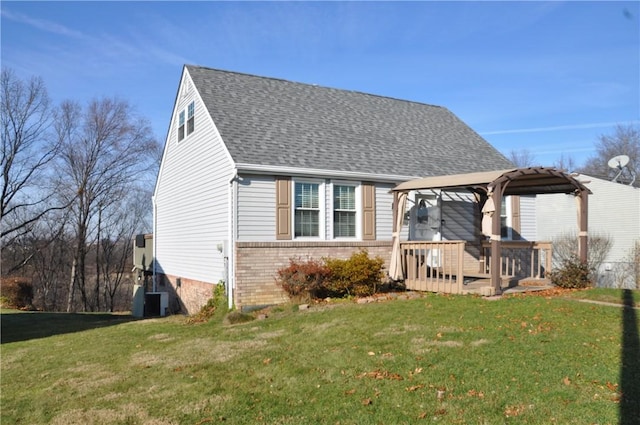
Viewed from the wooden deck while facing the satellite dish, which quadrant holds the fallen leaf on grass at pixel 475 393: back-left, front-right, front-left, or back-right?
back-right

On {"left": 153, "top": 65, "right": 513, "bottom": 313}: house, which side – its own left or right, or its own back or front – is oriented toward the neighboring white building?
left

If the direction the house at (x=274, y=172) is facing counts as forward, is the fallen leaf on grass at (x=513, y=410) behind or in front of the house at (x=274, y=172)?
in front

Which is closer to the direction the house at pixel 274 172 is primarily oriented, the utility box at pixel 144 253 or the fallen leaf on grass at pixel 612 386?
the fallen leaf on grass

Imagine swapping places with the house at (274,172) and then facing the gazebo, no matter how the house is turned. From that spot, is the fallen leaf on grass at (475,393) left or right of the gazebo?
right

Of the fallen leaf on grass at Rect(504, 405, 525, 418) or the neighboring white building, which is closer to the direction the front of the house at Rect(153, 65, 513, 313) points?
the fallen leaf on grass

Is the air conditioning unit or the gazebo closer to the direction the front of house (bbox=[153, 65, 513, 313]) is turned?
the gazebo

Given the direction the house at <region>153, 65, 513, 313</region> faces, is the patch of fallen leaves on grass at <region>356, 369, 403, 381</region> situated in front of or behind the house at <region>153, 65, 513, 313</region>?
in front

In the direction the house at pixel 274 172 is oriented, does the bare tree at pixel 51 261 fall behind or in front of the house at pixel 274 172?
behind

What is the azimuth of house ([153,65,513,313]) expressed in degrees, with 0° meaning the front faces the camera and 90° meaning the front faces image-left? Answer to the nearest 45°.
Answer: approximately 315°

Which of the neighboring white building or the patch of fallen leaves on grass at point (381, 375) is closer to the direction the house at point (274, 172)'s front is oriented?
the patch of fallen leaves on grass
